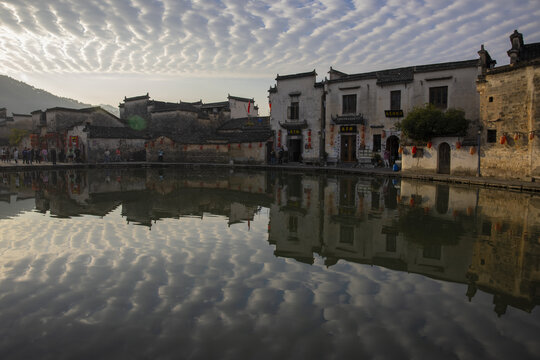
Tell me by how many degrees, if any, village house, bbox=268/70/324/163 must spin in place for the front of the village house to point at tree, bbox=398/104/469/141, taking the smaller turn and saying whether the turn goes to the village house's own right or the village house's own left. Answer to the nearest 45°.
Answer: approximately 45° to the village house's own left

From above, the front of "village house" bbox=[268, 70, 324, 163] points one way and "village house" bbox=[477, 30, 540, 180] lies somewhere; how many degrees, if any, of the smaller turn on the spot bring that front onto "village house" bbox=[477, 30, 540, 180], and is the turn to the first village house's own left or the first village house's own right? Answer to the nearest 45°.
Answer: approximately 45° to the first village house's own left

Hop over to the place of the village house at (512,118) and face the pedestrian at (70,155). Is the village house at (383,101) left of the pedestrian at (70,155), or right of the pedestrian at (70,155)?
right

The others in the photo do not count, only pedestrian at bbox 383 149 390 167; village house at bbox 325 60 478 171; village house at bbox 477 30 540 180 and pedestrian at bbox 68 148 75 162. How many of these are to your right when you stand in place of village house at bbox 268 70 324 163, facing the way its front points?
1

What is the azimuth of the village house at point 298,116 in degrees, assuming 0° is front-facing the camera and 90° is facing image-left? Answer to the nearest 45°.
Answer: approximately 0°

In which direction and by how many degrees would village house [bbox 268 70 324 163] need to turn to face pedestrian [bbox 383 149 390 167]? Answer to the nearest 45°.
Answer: approximately 45° to its left

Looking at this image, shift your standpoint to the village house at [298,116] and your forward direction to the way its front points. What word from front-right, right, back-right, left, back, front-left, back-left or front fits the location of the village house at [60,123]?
right

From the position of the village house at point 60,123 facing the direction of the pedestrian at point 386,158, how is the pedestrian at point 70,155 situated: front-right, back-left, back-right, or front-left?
front-right

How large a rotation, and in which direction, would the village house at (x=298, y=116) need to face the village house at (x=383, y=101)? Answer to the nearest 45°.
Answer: approximately 45° to its left

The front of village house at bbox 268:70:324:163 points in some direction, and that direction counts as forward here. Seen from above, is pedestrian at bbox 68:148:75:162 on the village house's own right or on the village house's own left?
on the village house's own right
